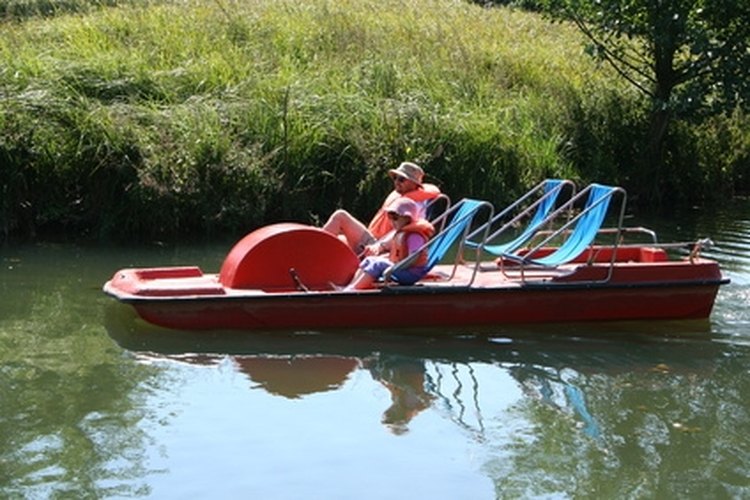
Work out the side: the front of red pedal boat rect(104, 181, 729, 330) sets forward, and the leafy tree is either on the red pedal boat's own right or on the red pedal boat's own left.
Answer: on the red pedal boat's own right

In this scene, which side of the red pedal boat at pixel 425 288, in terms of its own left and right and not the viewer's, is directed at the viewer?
left

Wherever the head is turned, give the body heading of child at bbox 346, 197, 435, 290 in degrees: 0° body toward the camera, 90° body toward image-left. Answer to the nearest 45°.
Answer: approximately 90°

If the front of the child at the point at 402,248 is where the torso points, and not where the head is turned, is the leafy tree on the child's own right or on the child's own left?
on the child's own right

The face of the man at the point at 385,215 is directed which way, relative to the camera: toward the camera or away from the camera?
toward the camera
